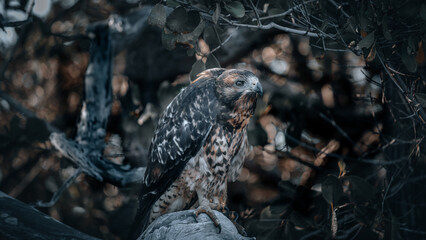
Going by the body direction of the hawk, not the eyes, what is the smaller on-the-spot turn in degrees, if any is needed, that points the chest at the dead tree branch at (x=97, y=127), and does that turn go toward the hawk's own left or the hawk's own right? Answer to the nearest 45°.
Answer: approximately 180°

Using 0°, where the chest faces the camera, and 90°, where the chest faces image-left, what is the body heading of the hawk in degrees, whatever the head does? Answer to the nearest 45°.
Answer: approximately 315°

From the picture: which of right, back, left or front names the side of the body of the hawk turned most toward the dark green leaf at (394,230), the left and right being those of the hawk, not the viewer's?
front

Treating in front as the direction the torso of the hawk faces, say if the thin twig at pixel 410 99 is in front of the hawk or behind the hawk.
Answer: in front

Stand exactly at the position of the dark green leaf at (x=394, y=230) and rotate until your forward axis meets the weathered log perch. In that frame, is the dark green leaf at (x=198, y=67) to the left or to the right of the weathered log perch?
right
